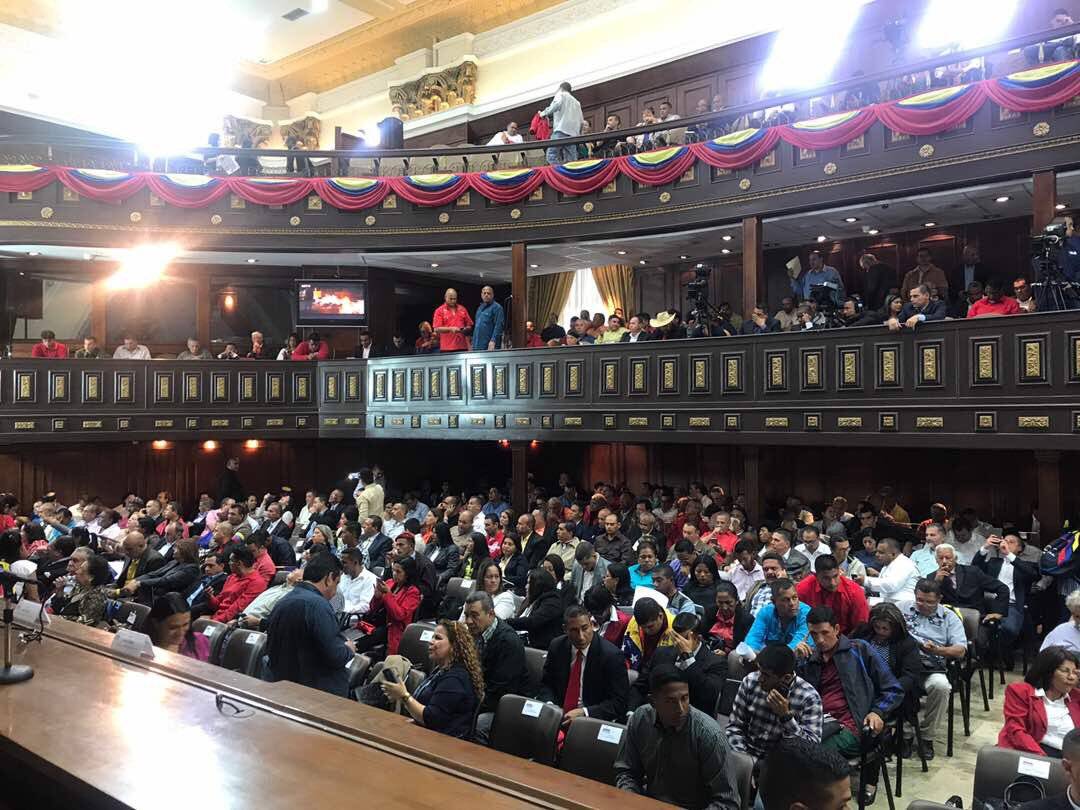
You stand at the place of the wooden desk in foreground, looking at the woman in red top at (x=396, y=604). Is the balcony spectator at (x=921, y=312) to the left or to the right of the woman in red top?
right

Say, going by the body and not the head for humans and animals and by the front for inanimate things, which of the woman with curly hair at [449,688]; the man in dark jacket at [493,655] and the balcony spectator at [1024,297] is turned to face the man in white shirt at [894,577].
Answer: the balcony spectator

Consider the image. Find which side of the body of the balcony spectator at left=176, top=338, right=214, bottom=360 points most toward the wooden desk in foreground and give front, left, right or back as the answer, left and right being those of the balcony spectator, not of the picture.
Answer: front

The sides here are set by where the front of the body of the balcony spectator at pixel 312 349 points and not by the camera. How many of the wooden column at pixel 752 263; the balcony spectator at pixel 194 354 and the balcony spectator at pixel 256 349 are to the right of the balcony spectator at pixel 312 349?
2

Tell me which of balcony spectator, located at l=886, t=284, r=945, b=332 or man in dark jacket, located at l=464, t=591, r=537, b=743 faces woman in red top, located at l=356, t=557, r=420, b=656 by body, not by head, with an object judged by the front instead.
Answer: the balcony spectator

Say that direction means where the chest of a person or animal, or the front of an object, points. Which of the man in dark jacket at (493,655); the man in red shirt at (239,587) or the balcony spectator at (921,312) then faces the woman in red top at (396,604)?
the balcony spectator
